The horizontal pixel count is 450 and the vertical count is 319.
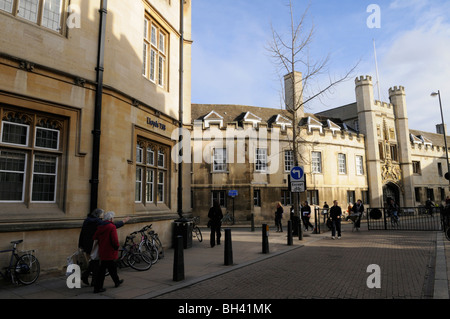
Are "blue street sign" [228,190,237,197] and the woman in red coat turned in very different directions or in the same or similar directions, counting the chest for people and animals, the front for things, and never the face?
very different directions

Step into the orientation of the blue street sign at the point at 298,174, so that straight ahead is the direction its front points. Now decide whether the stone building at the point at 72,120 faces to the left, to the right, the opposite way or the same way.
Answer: to the left

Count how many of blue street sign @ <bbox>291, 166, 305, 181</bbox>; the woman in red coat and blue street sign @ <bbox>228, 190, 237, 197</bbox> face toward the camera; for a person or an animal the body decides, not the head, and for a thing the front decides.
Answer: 2

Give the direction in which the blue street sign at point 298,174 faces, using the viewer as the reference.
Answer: facing the viewer

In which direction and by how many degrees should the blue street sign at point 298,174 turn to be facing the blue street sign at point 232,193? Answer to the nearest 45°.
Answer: approximately 135° to its right

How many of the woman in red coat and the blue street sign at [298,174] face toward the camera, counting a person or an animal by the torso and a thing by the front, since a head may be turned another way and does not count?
1

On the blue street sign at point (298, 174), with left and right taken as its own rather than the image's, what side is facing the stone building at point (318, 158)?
back

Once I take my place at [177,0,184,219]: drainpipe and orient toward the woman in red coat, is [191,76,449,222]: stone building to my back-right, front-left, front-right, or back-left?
back-left

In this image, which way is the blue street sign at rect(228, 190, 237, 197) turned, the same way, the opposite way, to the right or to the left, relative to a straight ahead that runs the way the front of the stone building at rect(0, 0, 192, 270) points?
to the right

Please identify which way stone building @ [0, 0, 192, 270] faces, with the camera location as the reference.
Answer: facing the viewer and to the right of the viewer
